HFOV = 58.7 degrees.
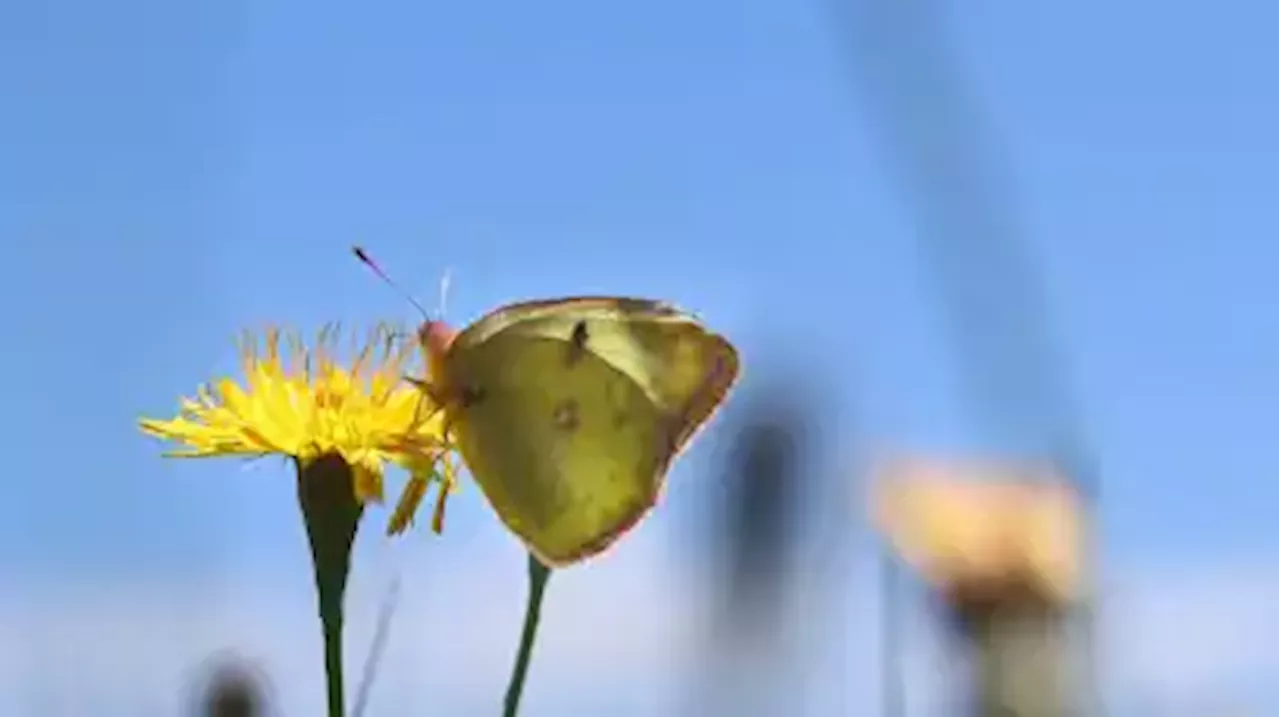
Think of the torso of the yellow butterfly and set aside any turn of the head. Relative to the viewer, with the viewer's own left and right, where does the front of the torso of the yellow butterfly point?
facing to the left of the viewer
